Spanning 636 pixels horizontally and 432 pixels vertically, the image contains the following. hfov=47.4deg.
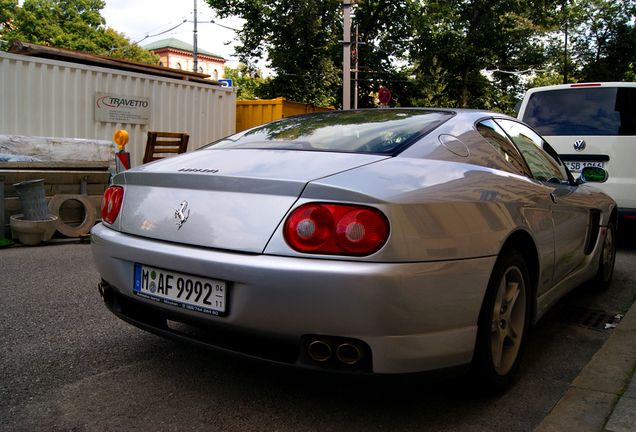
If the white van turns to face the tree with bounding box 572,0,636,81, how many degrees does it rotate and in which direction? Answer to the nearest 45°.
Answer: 0° — it already faces it

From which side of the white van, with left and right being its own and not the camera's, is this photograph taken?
back

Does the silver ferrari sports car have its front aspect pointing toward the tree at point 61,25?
no

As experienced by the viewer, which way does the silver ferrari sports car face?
facing away from the viewer and to the right of the viewer

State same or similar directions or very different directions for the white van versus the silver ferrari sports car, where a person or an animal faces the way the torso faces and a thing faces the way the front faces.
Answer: same or similar directions

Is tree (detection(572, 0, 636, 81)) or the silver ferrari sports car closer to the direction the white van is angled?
the tree

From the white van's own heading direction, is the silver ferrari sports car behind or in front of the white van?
behind

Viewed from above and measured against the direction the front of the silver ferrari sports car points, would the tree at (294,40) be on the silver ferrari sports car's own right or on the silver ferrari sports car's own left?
on the silver ferrari sports car's own left

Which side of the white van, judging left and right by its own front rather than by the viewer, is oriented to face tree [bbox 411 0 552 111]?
front

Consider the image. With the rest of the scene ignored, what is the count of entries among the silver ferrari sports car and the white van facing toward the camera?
0

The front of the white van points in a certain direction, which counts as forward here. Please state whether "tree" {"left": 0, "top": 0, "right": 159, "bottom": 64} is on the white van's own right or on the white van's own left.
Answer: on the white van's own left

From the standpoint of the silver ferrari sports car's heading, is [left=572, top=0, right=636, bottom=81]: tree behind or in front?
in front

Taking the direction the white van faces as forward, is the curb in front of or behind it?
behind
